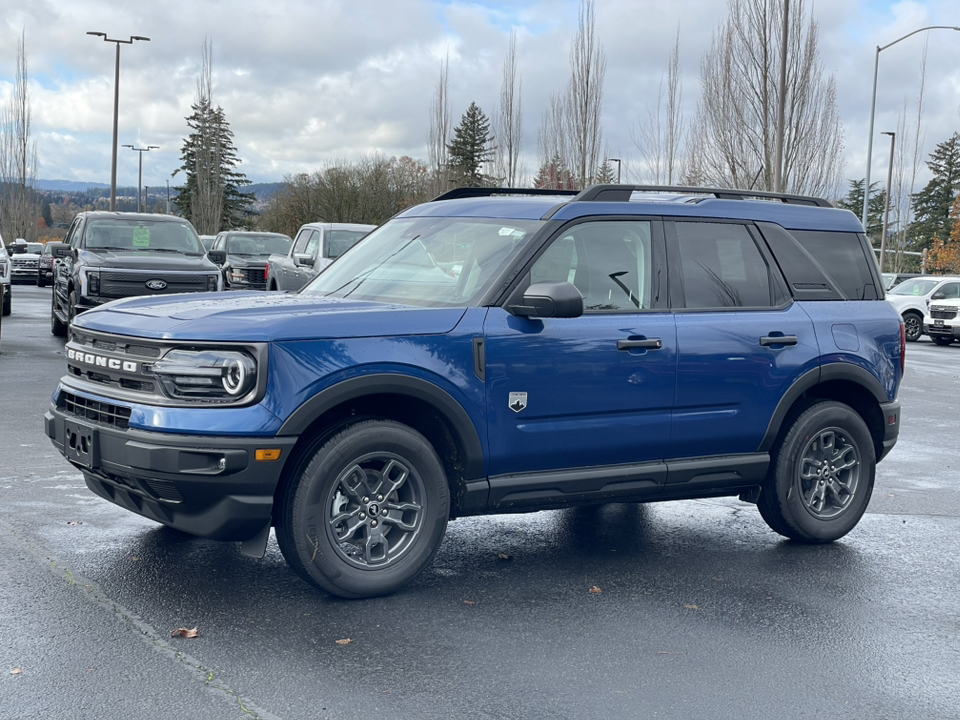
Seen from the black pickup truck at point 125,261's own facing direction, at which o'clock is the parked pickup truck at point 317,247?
The parked pickup truck is roughly at 8 o'clock from the black pickup truck.

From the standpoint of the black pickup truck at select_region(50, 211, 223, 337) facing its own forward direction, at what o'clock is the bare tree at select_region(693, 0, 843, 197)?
The bare tree is roughly at 8 o'clock from the black pickup truck.

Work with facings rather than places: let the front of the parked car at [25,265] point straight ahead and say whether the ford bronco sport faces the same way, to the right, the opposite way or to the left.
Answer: to the right

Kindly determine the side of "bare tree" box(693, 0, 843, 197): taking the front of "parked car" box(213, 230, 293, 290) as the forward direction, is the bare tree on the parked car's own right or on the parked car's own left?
on the parked car's own left

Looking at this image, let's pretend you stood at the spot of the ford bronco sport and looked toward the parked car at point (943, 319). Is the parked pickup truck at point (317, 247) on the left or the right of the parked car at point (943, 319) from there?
left

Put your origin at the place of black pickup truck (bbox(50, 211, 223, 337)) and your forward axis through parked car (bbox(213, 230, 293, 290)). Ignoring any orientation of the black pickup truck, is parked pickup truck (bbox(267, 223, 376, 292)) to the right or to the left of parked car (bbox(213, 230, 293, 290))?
right

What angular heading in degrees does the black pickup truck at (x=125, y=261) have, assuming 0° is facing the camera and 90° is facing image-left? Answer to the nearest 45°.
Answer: approximately 0°

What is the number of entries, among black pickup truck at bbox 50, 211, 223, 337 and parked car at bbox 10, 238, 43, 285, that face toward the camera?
2
